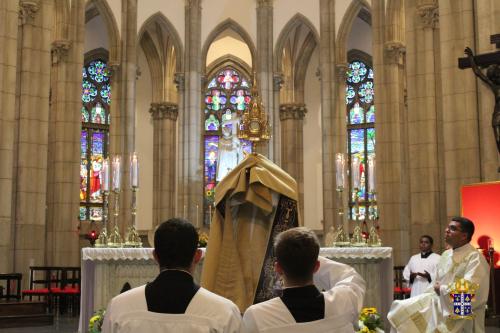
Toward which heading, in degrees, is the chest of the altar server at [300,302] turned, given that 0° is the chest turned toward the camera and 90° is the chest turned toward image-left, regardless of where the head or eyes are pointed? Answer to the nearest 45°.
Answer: approximately 180°

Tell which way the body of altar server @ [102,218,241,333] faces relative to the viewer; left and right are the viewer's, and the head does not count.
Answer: facing away from the viewer

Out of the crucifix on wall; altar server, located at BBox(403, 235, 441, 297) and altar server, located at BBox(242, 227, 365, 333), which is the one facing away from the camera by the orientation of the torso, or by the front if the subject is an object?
altar server, located at BBox(242, 227, 365, 333)

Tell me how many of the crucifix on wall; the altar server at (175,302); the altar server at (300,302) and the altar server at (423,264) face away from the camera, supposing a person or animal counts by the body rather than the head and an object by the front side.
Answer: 2

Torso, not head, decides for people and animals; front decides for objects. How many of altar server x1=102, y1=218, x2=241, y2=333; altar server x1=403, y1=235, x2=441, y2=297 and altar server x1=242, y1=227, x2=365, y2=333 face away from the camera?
2

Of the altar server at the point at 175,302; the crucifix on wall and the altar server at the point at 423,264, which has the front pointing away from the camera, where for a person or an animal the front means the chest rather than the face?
the altar server at the point at 175,302

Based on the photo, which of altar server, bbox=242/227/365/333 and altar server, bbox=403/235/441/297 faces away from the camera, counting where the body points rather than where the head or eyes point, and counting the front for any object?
altar server, bbox=242/227/365/333

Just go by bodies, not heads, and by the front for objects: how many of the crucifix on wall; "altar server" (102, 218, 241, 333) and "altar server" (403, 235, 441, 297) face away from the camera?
1

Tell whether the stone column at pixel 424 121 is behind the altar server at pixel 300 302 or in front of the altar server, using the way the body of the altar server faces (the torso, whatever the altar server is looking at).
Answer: in front
